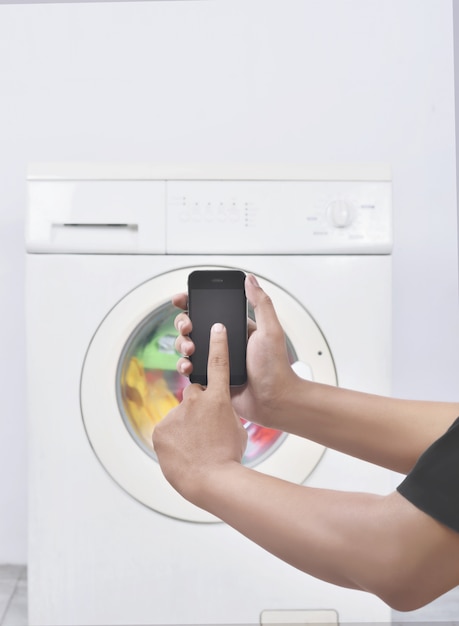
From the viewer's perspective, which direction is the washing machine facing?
toward the camera
